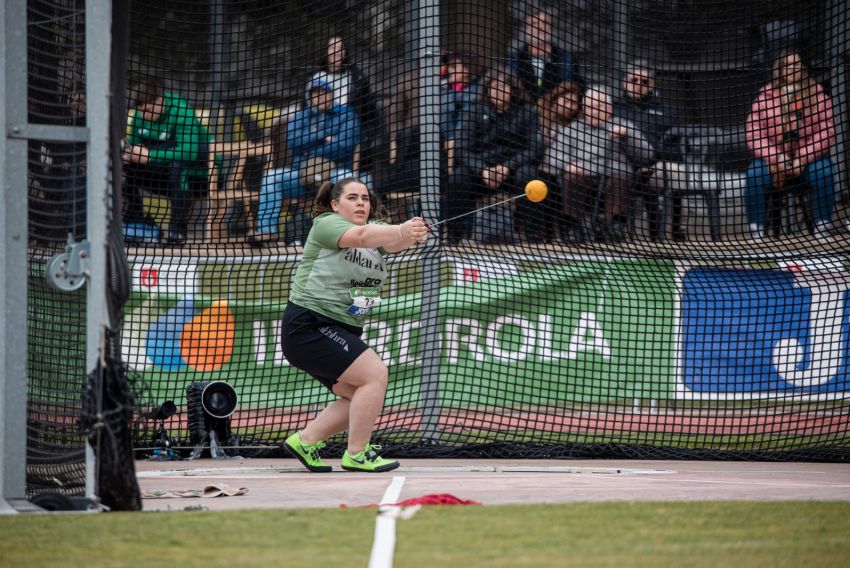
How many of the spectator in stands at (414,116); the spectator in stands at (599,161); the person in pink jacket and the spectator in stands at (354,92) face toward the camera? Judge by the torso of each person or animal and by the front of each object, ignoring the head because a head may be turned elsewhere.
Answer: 4

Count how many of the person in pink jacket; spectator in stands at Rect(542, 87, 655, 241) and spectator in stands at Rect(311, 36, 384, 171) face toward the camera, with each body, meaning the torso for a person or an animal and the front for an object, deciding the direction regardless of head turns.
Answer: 3

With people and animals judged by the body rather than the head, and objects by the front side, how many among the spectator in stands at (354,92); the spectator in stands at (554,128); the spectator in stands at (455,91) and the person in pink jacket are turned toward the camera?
4

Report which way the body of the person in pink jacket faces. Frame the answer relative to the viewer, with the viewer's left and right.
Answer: facing the viewer

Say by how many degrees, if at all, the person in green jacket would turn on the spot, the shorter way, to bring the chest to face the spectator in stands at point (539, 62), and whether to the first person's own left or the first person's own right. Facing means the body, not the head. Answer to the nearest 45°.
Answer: approximately 135° to the first person's own left

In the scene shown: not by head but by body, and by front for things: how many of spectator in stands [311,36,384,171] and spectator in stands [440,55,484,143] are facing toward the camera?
2

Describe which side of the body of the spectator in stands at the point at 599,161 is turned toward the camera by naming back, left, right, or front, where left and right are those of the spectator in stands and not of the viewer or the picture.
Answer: front

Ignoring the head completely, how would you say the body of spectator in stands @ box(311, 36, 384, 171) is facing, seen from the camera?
toward the camera

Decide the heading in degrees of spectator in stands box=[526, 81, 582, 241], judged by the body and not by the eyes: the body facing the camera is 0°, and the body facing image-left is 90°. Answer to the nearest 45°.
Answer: approximately 0°

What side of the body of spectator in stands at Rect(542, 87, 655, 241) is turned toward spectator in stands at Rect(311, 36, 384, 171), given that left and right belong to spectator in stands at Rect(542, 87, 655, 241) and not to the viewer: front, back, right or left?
right
